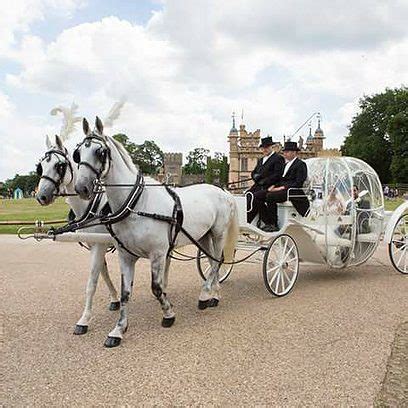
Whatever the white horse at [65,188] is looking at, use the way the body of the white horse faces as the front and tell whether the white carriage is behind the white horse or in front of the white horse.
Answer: behind

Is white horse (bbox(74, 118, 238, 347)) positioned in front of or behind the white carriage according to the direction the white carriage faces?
in front

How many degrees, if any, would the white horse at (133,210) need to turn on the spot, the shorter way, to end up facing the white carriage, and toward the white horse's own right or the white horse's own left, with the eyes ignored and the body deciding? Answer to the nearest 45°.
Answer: approximately 180°

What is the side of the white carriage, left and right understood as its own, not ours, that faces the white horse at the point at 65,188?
front

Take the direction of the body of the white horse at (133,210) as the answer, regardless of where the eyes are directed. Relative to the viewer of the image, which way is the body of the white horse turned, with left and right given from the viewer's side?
facing the viewer and to the left of the viewer

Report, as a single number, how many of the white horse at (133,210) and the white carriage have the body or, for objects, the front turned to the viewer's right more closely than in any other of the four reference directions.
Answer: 0

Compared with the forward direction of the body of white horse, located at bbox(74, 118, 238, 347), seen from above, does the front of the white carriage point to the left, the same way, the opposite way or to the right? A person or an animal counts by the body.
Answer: the same way

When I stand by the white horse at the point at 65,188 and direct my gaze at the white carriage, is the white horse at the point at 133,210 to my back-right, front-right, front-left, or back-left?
front-right

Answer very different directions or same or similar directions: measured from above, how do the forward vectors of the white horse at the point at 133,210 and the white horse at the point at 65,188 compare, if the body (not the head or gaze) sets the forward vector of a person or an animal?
same or similar directions

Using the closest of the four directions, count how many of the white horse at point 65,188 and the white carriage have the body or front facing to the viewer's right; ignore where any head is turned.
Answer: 0

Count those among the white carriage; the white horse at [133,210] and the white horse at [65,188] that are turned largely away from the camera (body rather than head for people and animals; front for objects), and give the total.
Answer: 0

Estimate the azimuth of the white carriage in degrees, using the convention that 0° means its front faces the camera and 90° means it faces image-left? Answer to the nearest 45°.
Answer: approximately 45°

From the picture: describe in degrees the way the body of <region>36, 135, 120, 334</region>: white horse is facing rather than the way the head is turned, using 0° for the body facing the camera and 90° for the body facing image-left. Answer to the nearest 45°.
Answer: approximately 45°
